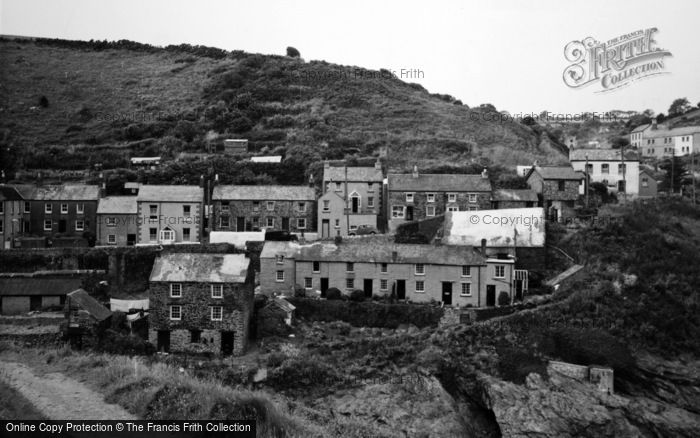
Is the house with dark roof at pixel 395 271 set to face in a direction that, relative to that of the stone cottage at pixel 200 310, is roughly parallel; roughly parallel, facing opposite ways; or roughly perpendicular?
roughly parallel

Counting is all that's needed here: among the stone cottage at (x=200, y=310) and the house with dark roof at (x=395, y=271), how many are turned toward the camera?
2

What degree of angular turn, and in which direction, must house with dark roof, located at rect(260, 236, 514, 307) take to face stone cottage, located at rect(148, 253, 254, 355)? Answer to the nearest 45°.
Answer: approximately 45° to its right

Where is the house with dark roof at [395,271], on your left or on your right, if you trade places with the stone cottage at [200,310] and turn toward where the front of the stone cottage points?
on your left

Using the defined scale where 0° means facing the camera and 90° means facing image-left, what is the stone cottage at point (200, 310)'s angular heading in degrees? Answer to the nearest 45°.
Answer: approximately 0°

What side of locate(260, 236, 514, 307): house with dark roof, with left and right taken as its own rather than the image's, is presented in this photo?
front
